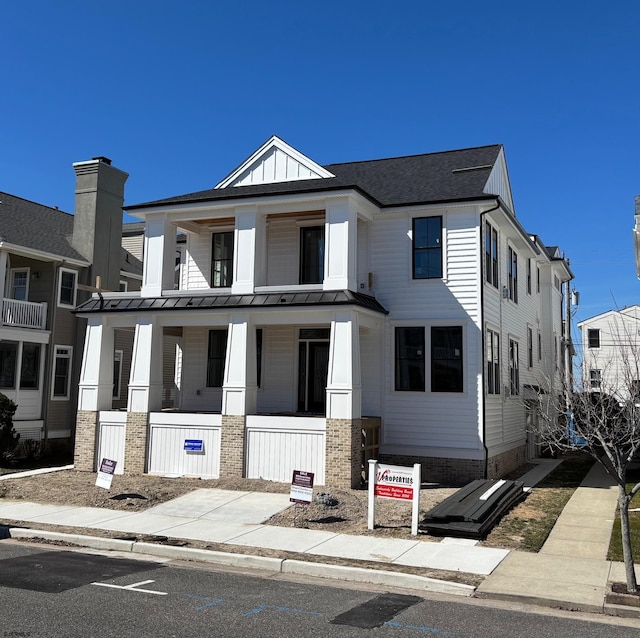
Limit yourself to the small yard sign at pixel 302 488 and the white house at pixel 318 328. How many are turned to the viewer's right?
0

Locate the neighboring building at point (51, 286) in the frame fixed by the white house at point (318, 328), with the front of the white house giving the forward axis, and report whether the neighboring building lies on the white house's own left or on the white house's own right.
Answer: on the white house's own right

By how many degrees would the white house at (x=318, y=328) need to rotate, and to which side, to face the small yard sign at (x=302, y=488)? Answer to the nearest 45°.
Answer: approximately 45° to its left

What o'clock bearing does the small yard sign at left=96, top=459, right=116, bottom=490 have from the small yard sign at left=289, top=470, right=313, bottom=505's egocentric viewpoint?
the small yard sign at left=96, top=459, right=116, bottom=490 is roughly at 4 o'clock from the small yard sign at left=289, top=470, right=313, bottom=505.

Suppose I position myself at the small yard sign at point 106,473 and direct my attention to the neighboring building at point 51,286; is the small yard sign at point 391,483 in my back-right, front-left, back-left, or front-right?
back-right

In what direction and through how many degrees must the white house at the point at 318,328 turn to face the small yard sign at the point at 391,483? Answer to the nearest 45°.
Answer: approximately 45° to its left

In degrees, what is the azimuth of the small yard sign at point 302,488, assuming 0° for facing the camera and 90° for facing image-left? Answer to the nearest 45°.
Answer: approximately 0°

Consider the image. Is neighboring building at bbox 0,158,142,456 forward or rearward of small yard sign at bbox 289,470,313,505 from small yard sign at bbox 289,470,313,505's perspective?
rearward

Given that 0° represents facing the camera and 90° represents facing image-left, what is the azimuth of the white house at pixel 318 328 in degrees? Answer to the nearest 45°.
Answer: approximately 45°
